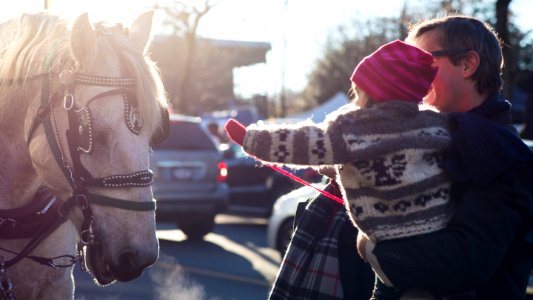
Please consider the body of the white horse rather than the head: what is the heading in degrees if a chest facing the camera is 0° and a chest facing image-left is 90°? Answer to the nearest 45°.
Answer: approximately 315°

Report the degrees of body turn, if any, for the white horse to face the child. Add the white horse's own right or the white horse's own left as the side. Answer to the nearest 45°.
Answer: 0° — it already faces them

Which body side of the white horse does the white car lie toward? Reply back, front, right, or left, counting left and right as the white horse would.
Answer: left

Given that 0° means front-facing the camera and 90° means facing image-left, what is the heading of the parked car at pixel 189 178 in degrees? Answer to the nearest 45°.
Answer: approximately 180°

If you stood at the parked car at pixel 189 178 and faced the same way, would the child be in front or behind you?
behind

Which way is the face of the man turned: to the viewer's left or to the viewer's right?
to the viewer's left

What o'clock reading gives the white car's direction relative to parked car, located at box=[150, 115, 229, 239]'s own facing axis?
The white car is roughly at 5 o'clock from the parked car.

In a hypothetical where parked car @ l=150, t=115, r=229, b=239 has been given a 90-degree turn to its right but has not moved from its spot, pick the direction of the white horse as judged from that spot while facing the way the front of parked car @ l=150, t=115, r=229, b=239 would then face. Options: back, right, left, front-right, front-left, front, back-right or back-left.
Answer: right

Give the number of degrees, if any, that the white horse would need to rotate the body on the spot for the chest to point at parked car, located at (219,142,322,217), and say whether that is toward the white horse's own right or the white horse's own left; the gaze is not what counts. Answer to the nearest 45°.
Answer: approximately 135° to the white horse's own left

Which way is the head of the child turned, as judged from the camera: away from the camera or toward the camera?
away from the camera

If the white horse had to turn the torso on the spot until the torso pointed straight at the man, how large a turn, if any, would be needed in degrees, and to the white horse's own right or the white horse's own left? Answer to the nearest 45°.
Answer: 0° — it already faces them

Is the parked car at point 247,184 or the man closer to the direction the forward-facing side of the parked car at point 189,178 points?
the parked car

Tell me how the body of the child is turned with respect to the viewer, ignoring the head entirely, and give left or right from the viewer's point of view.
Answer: facing away from the viewer and to the left of the viewer

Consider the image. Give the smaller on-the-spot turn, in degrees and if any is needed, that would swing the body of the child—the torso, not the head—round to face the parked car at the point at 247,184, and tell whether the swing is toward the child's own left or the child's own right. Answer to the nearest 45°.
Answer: approximately 45° to the child's own right
